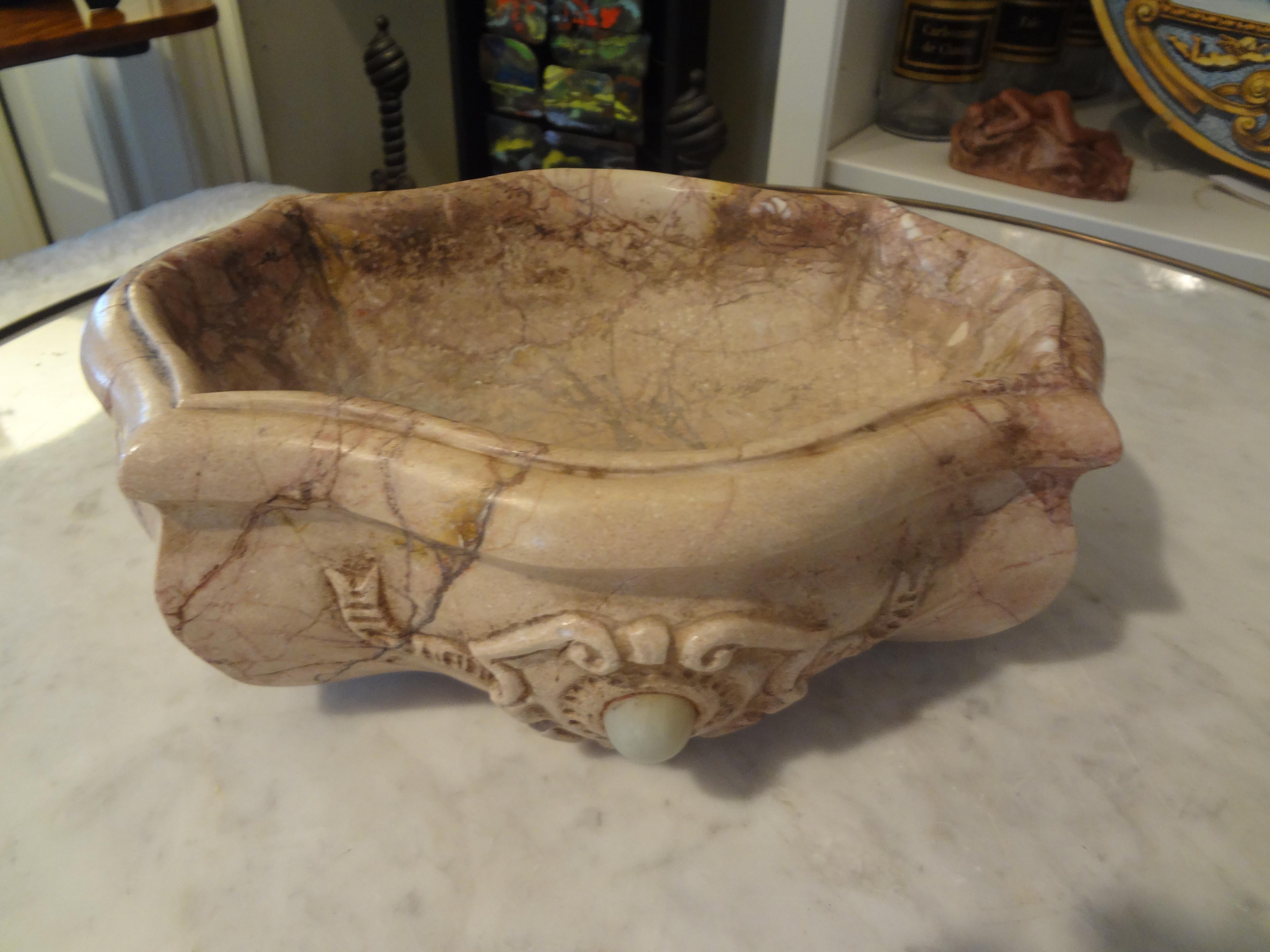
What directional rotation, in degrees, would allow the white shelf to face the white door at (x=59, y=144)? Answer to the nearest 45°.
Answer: approximately 45° to its right

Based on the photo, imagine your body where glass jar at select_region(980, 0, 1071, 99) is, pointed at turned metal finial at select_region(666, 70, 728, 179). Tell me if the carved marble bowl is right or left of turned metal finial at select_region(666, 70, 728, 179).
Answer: left

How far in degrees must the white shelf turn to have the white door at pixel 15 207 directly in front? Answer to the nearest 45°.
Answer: approximately 45° to its right

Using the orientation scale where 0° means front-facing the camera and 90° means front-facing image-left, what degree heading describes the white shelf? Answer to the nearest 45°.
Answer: approximately 45°
